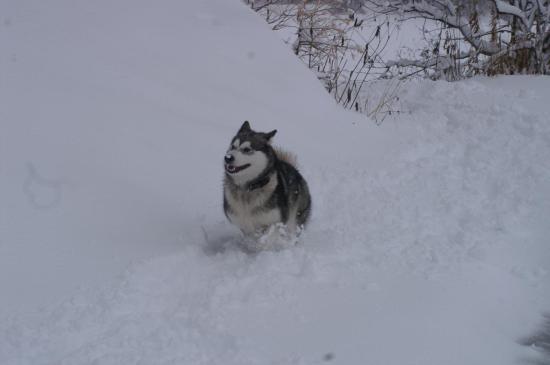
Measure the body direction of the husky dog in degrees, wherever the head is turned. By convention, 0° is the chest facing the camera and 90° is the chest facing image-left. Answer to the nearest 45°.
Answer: approximately 45°

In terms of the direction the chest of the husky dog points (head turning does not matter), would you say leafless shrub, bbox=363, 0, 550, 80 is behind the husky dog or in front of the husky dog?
behind
